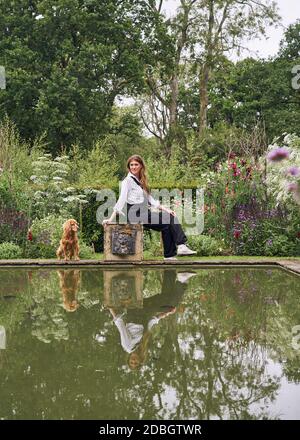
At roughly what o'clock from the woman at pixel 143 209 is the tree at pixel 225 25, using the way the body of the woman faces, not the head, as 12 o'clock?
The tree is roughly at 8 o'clock from the woman.

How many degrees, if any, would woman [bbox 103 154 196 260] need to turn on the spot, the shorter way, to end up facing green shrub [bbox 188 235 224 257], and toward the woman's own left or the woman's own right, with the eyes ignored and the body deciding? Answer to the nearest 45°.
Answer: approximately 90° to the woman's own left

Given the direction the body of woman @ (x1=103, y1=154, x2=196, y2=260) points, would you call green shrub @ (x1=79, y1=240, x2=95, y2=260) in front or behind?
behind

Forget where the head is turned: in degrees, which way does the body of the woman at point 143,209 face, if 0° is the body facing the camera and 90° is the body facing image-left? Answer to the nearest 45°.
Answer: approximately 315°

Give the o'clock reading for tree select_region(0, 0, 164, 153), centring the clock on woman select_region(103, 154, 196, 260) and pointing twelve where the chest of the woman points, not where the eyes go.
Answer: The tree is roughly at 7 o'clock from the woman.
